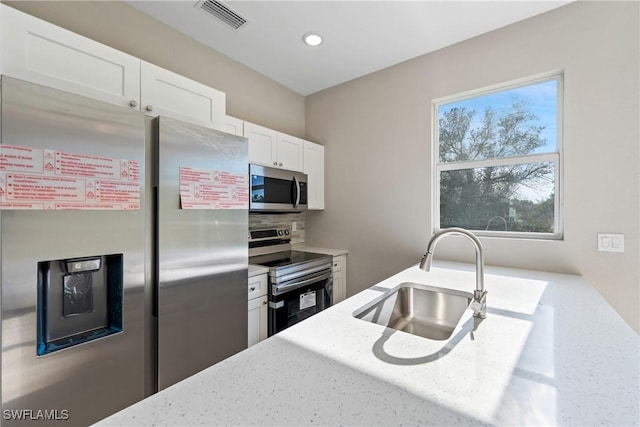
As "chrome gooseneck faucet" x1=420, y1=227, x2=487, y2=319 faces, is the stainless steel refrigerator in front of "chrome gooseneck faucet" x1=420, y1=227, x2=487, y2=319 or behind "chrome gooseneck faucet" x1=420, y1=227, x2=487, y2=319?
in front

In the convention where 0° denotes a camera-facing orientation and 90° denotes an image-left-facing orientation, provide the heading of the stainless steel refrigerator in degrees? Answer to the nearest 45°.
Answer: approximately 315°

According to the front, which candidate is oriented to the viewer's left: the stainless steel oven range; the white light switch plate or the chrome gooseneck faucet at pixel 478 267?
the chrome gooseneck faucet

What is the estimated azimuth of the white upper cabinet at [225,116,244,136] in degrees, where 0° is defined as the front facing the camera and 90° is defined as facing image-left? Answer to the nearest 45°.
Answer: approximately 315°

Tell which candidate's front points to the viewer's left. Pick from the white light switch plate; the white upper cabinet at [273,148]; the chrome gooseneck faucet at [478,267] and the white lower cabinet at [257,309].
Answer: the chrome gooseneck faucet

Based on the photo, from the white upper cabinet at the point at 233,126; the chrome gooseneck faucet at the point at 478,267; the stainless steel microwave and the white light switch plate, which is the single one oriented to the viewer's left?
the chrome gooseneck faucet

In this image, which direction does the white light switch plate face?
toward the camera

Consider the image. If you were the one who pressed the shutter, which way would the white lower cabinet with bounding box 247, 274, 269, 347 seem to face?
facing the viewer and to the right of the viewer

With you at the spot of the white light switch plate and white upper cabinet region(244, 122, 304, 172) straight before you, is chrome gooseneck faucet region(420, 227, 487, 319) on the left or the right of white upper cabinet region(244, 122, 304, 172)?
left

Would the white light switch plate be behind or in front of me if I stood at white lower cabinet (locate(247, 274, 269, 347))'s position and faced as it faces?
in front

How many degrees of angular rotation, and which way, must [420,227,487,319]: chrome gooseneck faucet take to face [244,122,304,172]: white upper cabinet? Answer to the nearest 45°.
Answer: approximately 45° to its right
